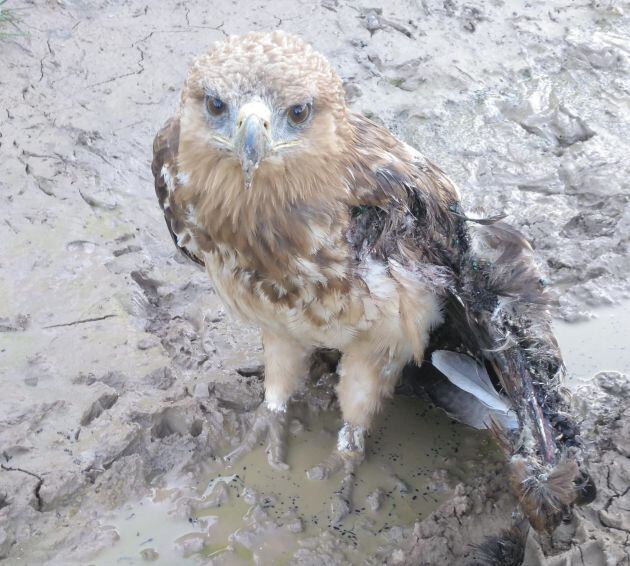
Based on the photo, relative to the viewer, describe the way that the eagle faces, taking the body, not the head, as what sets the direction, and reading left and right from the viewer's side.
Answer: facing the viewer and to the left of the viewer
